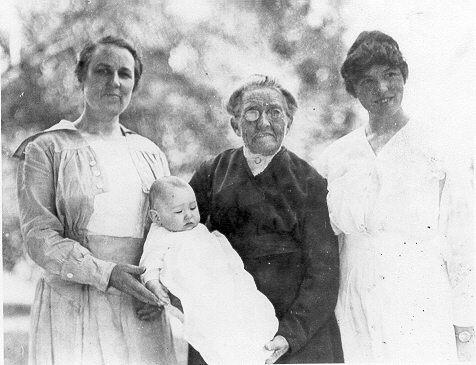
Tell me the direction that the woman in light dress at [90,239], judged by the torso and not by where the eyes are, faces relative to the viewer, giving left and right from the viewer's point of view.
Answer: facing the viewer and to the right of the viewer

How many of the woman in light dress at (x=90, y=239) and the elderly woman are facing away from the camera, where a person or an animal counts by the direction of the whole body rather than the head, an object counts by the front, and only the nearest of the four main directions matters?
0

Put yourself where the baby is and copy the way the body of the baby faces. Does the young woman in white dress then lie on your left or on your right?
on your left

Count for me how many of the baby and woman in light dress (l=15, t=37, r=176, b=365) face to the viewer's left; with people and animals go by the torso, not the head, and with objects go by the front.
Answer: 0

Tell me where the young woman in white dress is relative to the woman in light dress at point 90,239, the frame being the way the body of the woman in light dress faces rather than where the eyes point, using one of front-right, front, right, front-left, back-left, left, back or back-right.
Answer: front-left

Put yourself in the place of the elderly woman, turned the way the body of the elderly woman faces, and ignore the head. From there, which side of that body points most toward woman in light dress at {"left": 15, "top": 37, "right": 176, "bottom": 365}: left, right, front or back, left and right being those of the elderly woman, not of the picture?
right

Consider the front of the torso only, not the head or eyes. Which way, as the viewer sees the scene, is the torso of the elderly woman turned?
toward the camera

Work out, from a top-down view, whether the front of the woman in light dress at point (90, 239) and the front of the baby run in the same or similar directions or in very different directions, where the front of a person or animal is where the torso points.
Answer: same or similar directions
